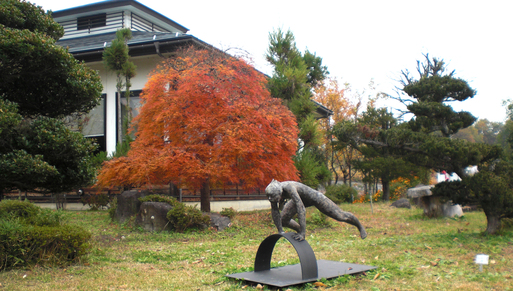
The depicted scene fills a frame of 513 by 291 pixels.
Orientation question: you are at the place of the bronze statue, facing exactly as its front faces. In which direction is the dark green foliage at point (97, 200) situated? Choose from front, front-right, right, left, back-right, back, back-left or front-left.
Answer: front-right

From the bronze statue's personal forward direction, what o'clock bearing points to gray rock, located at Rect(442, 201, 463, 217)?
The gray rock is roughly at 4 o'clock from the bronze statue.

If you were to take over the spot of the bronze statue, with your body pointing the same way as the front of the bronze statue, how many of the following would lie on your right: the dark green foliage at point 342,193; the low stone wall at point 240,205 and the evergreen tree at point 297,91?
3

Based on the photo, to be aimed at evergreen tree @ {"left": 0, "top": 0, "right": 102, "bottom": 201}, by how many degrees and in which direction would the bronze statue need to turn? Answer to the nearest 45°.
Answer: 0° — it already faces it

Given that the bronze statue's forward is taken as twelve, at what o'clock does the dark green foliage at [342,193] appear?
The dark green foliage is roughly at 3 o'clock from the bronze statue.

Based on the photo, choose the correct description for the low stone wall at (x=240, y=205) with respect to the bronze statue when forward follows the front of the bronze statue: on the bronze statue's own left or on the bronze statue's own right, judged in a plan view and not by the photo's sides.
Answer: on the bronze statue's own right

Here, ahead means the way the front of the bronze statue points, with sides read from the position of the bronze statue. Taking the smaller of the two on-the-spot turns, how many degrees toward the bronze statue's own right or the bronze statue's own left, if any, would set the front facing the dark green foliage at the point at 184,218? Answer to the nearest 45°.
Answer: approximately 45° to the bronze statue's own right

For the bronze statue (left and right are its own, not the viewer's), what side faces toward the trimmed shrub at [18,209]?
front

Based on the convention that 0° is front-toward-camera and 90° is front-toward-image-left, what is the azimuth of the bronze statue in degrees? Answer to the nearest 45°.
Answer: approximately 90°

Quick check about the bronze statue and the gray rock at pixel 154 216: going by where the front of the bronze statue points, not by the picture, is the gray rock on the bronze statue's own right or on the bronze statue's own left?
on the bronze statue's own right

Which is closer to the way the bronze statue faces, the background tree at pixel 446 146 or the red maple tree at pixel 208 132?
the red maple tree
